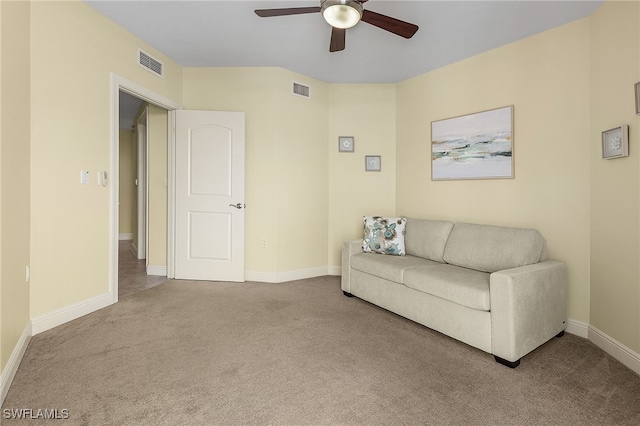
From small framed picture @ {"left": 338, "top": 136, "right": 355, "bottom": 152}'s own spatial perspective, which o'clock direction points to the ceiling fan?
The ceiling fan is roughly at 12 o'clock from the small framed picture.

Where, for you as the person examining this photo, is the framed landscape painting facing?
facing the viewer and to the left of the viewer

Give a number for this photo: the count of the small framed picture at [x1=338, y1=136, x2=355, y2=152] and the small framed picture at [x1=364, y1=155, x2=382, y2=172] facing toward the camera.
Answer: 2

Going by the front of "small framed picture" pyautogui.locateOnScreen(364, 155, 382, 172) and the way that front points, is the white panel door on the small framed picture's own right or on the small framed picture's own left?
on the small framed picture's own right

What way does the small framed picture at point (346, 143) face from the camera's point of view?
toward the camera

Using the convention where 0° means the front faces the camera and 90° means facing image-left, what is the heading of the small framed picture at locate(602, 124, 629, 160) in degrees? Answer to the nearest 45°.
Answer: approximately 45°

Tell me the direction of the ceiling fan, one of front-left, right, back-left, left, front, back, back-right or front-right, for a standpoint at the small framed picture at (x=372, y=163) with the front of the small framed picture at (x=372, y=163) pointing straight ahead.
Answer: front

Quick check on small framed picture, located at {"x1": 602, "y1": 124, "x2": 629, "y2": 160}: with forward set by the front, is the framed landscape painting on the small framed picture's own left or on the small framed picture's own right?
on the small framed picture's own right
